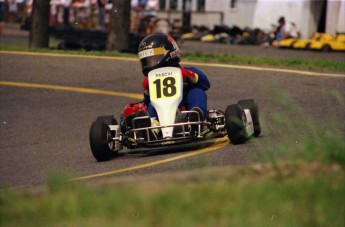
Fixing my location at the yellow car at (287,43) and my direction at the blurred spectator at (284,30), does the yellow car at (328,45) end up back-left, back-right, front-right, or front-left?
back-right

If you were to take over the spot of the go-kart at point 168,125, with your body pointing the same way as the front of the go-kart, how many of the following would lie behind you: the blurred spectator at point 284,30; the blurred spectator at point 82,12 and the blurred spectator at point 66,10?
3

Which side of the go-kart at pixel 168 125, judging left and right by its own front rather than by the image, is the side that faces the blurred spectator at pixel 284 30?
back

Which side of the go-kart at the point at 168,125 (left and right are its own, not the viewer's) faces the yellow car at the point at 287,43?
back

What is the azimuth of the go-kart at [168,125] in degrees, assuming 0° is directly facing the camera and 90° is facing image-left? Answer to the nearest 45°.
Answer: approximately 0°

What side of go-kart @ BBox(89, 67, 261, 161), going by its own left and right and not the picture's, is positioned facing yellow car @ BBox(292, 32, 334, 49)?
back

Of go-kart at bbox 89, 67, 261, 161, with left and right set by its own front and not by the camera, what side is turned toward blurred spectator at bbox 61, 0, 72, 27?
back

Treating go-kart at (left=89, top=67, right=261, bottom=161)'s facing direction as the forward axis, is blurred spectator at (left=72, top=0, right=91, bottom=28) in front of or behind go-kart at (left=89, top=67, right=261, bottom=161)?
behind
